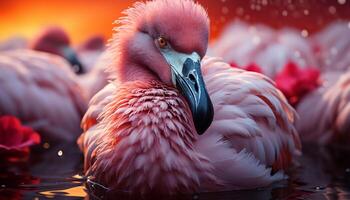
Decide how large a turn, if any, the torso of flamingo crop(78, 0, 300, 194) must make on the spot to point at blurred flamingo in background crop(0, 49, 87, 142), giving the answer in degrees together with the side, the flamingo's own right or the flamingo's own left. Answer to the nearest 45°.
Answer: approximately 90° to the flamingo's own right

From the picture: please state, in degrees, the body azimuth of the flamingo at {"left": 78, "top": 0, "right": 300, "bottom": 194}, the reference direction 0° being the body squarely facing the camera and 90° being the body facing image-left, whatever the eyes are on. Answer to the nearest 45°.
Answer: approximately 45°

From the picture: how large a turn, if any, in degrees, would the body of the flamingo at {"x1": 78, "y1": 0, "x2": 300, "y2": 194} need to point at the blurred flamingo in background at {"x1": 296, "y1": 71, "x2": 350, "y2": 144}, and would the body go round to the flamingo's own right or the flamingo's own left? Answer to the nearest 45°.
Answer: approximately 180°

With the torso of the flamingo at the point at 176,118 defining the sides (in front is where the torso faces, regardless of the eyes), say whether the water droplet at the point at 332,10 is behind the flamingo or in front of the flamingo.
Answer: behind

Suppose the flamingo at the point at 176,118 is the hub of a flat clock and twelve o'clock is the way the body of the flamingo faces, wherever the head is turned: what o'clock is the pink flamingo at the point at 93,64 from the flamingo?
The pink flamingo is roughly at 4 o'clock from the flamingo.

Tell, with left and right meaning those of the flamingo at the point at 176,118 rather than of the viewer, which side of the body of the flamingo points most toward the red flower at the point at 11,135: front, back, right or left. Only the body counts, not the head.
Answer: right

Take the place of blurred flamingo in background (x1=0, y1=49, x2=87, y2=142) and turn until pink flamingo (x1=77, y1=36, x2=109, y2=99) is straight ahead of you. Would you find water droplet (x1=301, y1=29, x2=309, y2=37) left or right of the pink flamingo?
right

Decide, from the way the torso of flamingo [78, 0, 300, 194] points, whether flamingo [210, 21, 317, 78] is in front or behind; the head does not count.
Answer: behind

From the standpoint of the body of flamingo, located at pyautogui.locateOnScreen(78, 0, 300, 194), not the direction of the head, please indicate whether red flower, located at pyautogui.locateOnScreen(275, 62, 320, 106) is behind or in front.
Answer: behind

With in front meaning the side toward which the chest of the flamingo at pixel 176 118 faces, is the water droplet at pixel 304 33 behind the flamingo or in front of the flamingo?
behind
